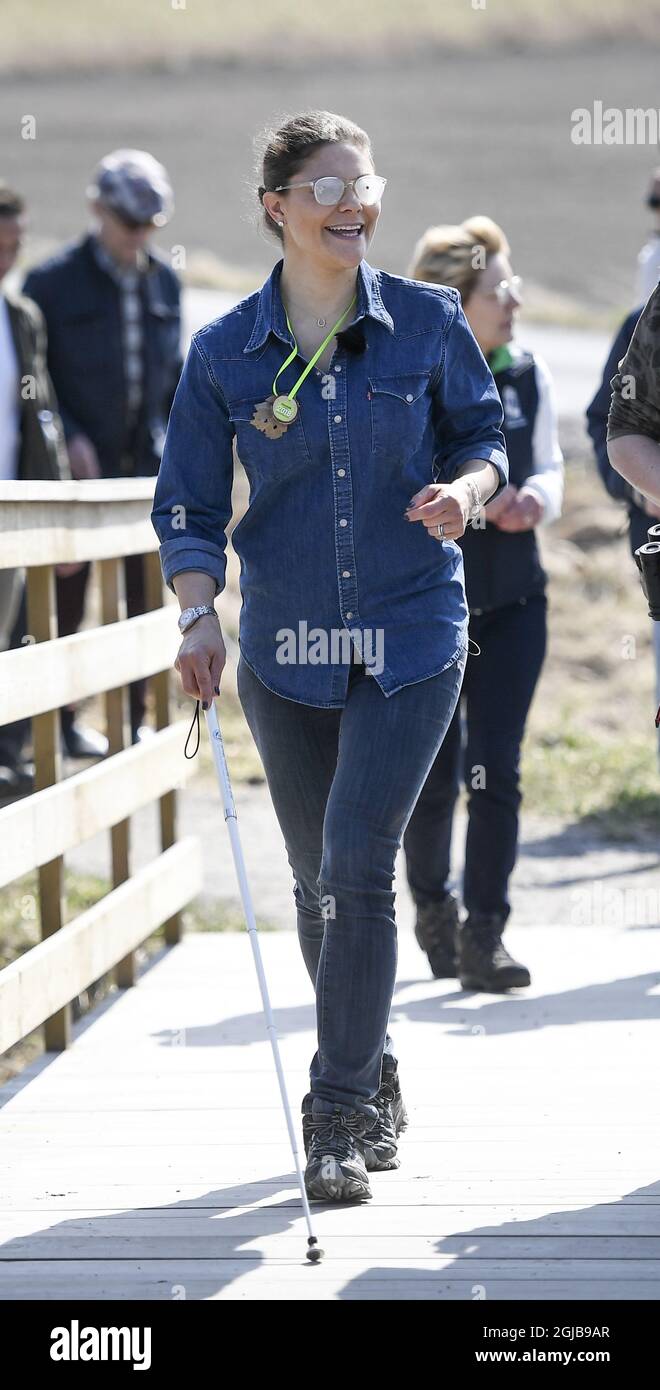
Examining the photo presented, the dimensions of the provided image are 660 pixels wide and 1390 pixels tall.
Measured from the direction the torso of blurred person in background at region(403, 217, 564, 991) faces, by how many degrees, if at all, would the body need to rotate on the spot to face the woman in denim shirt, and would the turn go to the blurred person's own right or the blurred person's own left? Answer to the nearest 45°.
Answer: approximately 45° to the blurred person's own right

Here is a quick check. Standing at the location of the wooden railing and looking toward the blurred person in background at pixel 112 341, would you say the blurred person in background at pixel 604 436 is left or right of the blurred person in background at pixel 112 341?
right

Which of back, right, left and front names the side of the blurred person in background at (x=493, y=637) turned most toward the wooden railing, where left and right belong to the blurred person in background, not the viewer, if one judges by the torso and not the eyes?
right

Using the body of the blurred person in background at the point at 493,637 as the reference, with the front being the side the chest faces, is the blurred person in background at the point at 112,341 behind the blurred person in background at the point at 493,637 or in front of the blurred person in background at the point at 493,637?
behind

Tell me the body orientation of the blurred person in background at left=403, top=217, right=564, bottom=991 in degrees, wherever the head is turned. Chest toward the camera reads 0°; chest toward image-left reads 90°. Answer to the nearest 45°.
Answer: approximately 315°

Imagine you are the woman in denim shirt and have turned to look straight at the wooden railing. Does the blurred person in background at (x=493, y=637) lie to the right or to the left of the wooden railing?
right

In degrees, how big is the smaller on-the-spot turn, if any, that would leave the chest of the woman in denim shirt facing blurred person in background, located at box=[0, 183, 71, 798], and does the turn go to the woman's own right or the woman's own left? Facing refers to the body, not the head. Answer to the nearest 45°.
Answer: approximately 180°

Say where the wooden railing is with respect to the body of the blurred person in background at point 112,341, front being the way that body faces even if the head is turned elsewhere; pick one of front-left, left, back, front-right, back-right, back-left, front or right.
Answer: front-right

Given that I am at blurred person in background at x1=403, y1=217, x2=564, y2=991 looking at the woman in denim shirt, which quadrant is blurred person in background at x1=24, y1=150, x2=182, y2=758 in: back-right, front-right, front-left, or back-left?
back-right

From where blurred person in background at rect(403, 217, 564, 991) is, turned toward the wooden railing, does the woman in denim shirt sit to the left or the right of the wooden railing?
left

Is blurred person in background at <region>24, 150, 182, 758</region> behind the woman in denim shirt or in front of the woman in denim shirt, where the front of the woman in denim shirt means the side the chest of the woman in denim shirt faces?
behind

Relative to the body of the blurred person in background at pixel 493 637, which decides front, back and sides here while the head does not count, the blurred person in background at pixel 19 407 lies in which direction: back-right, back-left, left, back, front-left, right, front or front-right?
back

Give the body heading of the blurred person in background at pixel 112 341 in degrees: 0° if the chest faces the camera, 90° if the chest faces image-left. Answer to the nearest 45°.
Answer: approximately 315°
